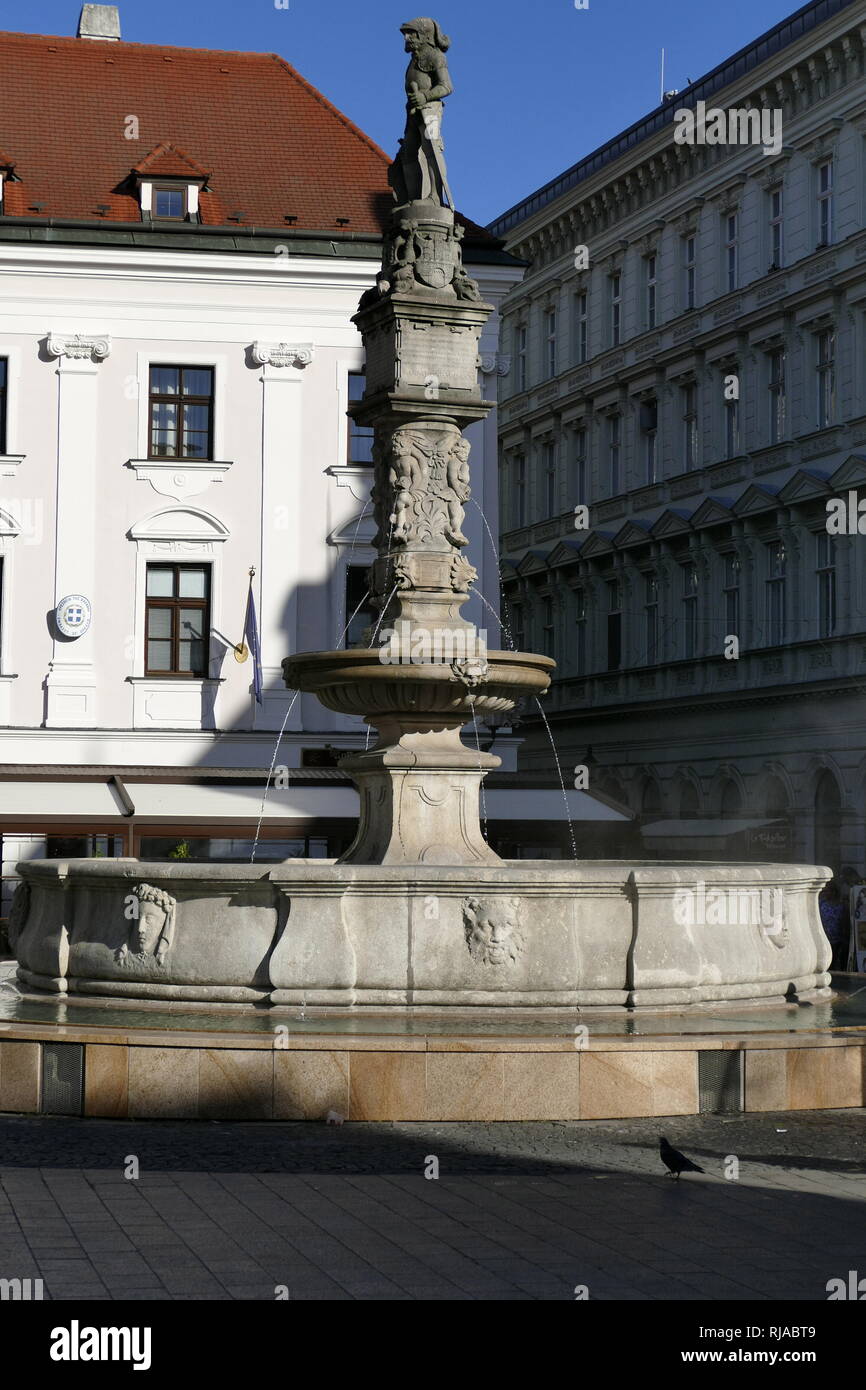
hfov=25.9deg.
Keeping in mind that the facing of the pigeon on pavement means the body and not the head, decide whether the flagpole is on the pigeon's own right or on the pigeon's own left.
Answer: on the pigeon's own right

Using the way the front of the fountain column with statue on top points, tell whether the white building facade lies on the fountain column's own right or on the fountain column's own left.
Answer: on the fountain column's own right

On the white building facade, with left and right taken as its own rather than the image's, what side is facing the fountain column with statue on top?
front

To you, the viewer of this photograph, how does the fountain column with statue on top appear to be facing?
facing the viewer and to the left of the viewer

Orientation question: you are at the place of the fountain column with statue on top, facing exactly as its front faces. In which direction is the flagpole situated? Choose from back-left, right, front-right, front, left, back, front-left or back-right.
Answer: back-right

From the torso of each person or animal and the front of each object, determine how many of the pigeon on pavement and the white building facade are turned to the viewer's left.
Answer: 1

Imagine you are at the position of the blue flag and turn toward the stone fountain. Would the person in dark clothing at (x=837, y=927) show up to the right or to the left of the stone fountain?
left

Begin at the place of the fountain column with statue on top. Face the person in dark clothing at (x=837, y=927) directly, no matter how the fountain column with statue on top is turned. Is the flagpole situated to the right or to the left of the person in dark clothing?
left

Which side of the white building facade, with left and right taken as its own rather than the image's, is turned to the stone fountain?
front

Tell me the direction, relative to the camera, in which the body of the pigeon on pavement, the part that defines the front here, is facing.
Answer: to the viewer's left

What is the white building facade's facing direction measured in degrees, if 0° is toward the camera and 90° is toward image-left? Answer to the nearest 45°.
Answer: approximately 0°
